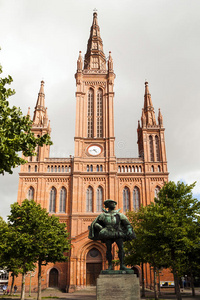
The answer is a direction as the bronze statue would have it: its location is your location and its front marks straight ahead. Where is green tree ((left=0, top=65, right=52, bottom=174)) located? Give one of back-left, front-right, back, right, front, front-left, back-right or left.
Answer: right

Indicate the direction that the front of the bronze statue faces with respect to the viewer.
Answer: facing the viewer
